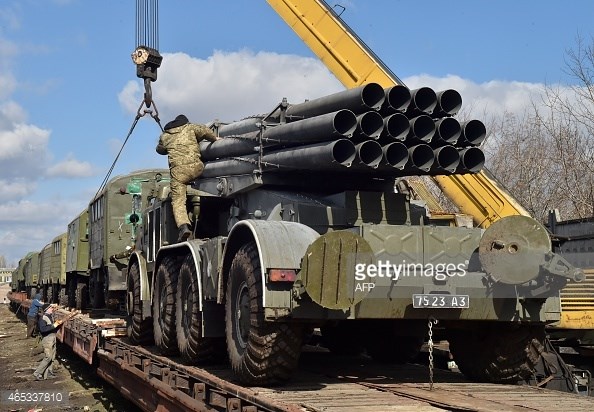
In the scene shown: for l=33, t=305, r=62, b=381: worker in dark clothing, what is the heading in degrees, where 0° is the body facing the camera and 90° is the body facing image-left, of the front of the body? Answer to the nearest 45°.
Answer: approximately 270°

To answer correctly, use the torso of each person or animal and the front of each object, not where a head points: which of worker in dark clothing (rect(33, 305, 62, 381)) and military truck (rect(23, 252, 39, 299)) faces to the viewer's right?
the worker in dark clothing

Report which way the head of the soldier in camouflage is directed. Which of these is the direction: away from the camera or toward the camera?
away from the camera

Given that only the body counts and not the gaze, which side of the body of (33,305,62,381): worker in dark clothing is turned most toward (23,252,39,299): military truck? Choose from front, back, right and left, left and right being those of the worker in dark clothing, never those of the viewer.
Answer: left

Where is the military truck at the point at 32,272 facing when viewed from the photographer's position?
facing away from the viewer and to the left of the viewer

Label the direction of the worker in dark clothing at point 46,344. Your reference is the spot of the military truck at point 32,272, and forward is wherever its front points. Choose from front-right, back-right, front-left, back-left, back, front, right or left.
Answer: back-left

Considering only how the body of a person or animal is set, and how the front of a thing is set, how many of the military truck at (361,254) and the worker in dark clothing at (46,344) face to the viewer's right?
1
